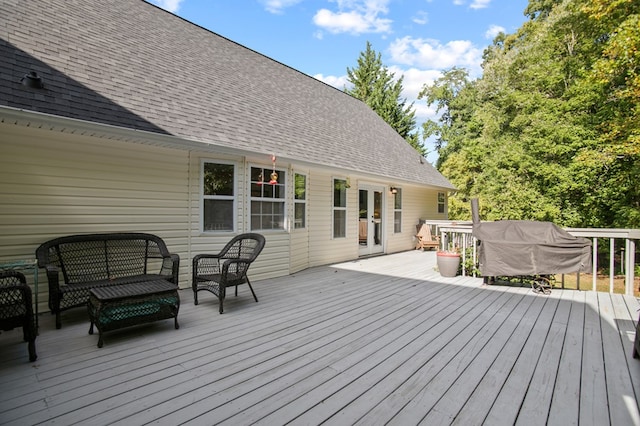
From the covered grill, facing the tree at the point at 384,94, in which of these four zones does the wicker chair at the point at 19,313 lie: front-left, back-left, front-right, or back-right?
back-left

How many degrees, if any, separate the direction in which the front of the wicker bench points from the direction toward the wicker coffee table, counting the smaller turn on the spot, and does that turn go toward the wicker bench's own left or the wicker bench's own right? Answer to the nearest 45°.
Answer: approximately 45° to the wicker bench's own right

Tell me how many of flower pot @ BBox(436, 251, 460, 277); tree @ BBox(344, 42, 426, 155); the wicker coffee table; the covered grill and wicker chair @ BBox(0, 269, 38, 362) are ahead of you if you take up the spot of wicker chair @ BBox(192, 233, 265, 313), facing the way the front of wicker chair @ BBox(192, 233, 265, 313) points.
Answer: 2

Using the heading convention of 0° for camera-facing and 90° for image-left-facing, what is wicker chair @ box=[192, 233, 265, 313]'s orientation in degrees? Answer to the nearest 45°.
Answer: approximately 45°

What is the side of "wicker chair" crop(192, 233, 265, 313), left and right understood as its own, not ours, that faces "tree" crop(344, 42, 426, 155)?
back

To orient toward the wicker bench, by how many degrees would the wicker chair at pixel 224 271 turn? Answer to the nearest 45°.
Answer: approximately 45° to its right

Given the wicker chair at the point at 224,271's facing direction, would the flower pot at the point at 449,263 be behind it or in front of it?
behind
